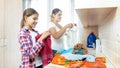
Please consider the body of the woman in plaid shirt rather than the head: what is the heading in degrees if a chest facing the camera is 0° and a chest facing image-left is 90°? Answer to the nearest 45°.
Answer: approximately 315°
